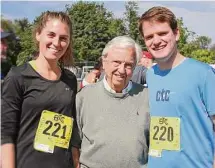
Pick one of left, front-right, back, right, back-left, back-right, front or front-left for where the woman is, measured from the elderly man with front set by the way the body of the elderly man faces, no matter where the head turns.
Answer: right

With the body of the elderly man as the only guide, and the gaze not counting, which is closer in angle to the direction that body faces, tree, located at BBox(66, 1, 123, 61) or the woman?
the woman

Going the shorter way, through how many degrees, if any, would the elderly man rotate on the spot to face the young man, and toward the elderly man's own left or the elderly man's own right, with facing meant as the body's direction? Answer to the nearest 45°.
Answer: approximately 45° to the elderly man's own left

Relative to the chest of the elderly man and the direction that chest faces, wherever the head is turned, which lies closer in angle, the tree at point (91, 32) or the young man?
the young man

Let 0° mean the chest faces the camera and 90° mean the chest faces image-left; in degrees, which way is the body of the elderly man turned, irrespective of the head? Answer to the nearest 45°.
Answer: approximately 0°

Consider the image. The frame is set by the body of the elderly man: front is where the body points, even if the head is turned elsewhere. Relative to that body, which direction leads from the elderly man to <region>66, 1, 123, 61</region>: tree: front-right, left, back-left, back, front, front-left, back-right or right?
back
